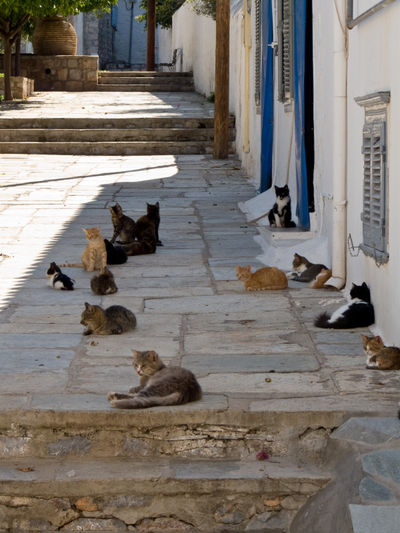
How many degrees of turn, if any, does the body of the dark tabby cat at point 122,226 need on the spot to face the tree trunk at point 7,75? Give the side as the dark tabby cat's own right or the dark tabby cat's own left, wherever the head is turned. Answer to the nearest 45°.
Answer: approximately 90° to the dark tabby cat's own right

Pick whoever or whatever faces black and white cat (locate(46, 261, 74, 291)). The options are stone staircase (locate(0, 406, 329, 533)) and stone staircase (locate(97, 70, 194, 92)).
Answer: stone staircase (locate(97, 70, 194, 92))

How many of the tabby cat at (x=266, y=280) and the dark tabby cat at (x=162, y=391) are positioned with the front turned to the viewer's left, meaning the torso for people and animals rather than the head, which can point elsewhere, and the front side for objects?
2

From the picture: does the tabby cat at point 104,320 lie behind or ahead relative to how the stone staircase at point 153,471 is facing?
behind

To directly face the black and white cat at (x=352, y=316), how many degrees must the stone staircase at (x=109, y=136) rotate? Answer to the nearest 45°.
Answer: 0° — it already faces it

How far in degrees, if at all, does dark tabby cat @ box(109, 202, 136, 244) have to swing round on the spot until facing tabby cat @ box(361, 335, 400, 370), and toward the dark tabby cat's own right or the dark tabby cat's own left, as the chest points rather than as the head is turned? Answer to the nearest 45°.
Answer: approximately 90° to the dark tabby cat's own left

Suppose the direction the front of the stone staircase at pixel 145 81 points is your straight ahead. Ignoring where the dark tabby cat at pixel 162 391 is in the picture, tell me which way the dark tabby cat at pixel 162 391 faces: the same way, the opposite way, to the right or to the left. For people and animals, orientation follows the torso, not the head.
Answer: to the right

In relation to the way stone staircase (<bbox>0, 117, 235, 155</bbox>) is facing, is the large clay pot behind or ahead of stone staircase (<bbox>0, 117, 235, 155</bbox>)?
behind

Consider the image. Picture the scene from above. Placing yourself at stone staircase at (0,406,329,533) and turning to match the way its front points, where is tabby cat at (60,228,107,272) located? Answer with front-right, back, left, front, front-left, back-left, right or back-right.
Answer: back

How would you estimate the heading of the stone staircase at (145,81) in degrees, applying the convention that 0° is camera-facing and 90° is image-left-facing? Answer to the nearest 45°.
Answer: approximately 0°

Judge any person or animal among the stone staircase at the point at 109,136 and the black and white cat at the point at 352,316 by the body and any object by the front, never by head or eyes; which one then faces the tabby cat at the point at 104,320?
the stone staircase

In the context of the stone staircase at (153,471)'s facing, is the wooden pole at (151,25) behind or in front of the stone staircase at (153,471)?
behind

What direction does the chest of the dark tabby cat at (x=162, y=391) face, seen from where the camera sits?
to the viewer's left
